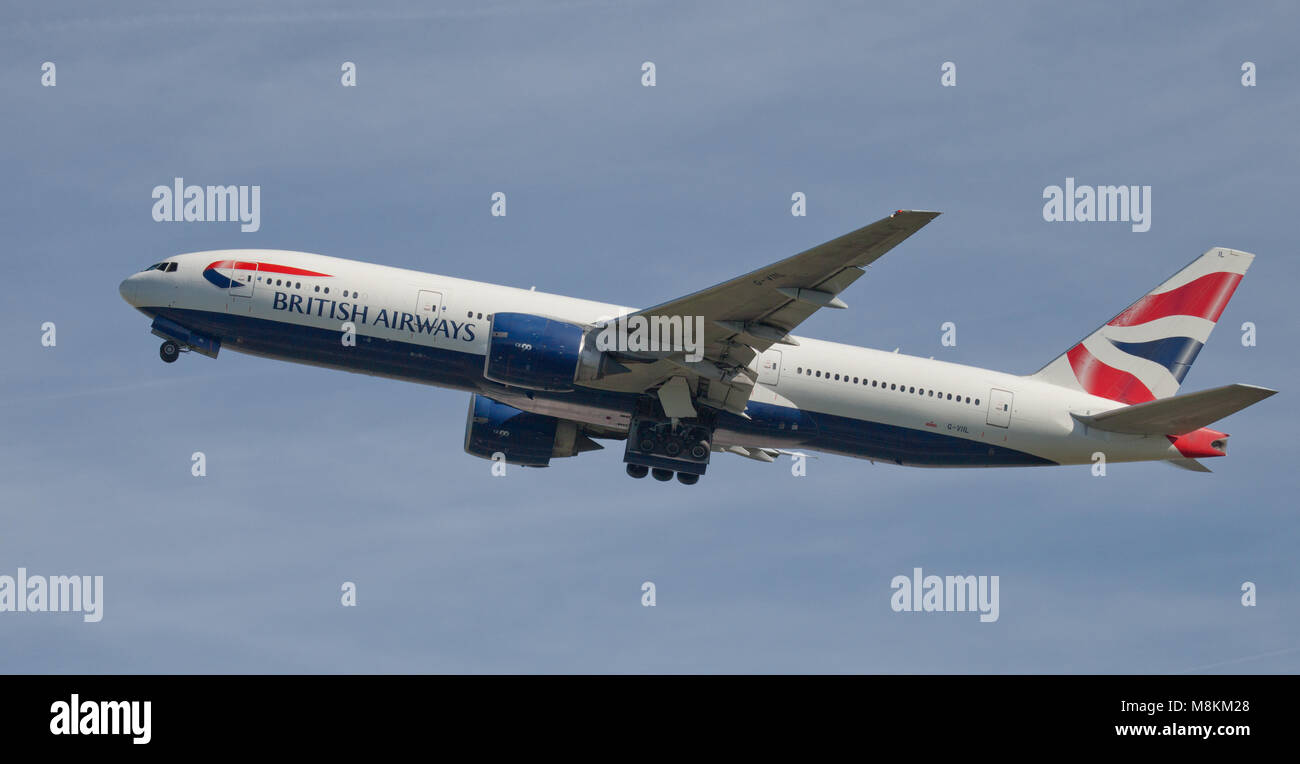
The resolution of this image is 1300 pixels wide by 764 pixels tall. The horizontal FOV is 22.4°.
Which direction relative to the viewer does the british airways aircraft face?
to the viewer's left
